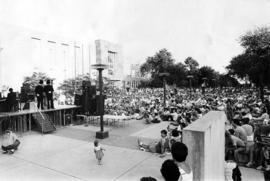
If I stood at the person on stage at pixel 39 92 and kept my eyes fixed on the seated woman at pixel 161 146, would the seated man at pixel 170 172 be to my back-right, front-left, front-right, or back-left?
front-right

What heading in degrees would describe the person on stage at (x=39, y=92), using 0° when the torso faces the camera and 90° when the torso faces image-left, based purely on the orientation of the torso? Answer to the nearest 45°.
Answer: approximately 225°

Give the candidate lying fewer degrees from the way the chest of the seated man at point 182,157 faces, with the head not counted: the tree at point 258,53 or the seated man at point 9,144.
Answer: the seated man

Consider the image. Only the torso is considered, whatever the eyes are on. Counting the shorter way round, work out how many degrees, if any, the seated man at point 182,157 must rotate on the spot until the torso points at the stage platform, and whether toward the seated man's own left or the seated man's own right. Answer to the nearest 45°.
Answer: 0° — they already face it

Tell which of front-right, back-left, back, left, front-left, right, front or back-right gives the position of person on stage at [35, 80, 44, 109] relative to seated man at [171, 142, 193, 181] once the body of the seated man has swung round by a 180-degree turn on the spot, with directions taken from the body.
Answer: back

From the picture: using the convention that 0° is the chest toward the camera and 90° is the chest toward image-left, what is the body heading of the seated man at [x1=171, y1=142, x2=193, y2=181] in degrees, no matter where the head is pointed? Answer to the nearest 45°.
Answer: approximately 135°
